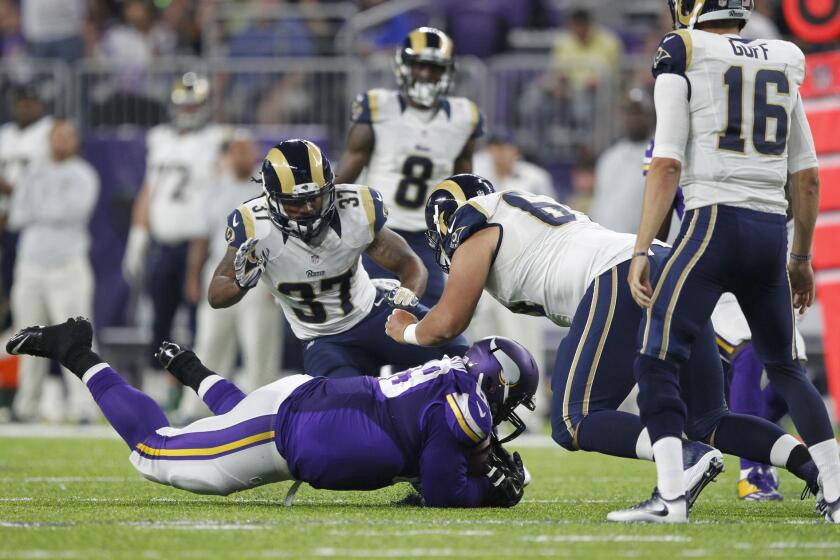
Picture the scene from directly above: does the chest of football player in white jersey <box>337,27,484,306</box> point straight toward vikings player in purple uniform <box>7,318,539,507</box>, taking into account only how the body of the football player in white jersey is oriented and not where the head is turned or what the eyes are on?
yes

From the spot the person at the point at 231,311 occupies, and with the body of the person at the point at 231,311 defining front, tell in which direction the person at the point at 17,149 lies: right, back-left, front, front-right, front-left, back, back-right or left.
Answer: back-right

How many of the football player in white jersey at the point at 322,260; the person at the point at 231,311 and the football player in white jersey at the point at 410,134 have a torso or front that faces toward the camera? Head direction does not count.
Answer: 3

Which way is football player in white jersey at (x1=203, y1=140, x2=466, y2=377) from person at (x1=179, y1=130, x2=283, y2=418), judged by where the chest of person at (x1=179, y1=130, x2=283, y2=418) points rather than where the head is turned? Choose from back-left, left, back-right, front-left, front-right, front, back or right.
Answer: front

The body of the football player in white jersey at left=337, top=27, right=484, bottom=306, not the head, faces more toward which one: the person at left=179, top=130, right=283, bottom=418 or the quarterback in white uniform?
the quarterback in white uniform

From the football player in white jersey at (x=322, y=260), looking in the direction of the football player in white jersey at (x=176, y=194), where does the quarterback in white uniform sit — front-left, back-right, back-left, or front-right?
back-right

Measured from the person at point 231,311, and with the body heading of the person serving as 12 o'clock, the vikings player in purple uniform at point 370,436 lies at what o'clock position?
The vikings player in purple uniform is roughly at 12 o'clock from the person.

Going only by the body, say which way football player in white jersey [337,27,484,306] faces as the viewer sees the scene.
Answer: toward the camera

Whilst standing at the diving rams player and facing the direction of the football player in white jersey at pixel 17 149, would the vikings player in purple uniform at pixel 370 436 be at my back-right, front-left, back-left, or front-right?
front-left

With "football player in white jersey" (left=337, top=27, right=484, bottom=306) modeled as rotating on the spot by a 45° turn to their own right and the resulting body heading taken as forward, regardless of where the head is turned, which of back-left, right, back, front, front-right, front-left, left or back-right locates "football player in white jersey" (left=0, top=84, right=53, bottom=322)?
right

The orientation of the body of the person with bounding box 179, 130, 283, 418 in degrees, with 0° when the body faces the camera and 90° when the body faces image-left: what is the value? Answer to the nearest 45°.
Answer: approximately 0°

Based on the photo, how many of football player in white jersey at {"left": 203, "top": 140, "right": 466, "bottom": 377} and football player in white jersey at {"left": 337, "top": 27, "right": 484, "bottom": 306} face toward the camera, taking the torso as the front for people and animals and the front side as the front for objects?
2

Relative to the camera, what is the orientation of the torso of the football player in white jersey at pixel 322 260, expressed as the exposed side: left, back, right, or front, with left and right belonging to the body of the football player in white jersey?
front

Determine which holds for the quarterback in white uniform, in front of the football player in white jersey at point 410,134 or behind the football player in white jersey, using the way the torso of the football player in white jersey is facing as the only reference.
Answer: in front

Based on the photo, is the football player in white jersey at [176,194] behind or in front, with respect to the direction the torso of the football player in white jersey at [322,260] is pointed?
behind
